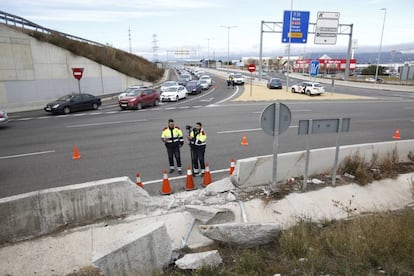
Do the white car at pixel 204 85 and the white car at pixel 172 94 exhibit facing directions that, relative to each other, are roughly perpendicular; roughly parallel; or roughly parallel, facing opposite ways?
roughly parallel

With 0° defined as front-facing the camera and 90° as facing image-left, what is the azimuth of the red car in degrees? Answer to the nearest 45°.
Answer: approximately 45°

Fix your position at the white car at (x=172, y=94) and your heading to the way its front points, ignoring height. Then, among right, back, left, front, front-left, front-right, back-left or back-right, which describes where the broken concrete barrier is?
front-left

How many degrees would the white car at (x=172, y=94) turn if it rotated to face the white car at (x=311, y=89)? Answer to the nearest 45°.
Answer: approximately 135° to its left

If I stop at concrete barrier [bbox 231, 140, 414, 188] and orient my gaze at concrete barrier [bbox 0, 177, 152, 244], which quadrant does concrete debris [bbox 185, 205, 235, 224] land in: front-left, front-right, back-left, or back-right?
front-left

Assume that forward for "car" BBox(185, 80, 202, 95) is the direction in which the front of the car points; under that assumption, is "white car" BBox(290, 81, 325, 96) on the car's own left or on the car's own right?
on the car's own left

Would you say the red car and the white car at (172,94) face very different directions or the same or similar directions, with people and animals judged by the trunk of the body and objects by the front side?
same or similar directions

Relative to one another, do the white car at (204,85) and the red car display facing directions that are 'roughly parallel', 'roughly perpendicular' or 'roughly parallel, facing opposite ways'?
roughly parallel

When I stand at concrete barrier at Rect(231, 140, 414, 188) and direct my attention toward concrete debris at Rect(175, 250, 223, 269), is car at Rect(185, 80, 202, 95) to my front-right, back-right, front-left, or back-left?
back-right

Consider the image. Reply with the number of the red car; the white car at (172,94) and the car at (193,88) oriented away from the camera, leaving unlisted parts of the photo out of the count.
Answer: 0

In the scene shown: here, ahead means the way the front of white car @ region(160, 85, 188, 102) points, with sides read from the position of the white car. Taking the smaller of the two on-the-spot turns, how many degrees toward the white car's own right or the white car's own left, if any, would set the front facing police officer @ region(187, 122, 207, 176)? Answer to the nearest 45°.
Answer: approximately 45° to the white car's own left

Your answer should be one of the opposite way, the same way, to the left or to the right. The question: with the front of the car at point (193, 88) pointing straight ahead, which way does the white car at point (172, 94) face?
the same way

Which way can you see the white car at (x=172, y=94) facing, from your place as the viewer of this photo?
facing the viewer and to the left of the viewer

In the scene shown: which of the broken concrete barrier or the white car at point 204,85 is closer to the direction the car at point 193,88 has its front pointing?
the broken concrete barrier

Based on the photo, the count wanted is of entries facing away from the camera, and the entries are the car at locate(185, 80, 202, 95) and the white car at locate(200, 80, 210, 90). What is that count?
0

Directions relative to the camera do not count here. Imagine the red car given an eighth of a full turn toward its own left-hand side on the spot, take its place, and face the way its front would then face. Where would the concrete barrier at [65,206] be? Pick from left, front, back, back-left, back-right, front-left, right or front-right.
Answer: front
